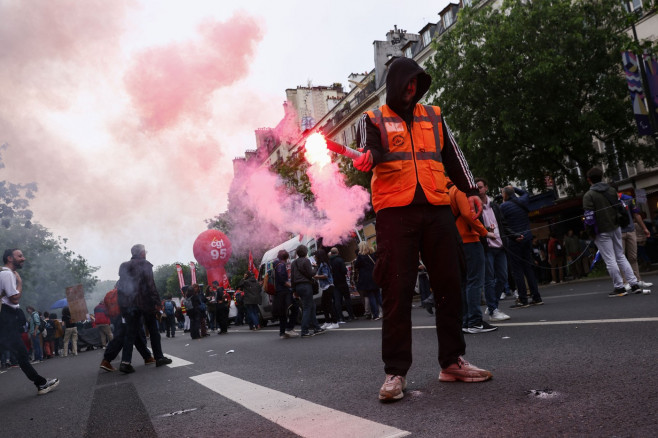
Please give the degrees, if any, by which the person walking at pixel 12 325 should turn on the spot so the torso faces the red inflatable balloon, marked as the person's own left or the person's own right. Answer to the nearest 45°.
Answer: approximately 90° to the person's own left

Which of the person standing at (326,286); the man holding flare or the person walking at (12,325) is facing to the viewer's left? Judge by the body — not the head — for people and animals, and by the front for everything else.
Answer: the person standing at (326,286)

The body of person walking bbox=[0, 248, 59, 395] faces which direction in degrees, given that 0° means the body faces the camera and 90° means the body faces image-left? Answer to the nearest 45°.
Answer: approximately 270°

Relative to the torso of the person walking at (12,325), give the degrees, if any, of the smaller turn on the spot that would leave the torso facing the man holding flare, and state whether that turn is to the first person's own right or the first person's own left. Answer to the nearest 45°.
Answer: approximately 45° to the first person's own right

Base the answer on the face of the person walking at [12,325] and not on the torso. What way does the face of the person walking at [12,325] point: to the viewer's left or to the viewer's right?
to the viewer's right

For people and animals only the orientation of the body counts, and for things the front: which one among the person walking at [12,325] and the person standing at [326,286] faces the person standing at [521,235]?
the person walking at [12,325]

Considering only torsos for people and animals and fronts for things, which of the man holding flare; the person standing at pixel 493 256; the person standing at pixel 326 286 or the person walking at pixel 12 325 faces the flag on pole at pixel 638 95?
the person walking at pixel 12 325

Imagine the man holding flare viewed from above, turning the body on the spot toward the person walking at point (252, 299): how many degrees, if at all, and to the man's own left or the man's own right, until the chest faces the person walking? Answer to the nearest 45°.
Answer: approximately 180°
